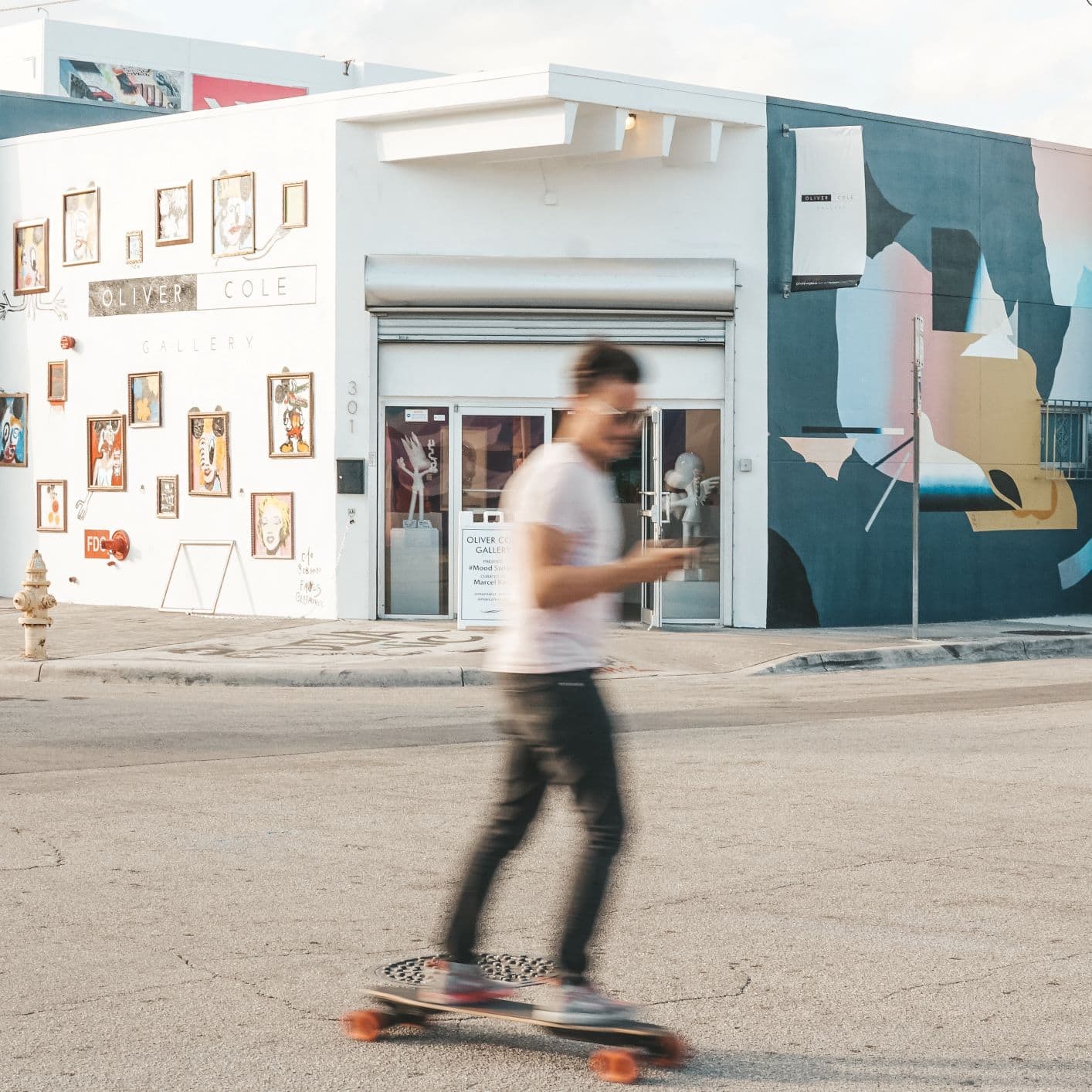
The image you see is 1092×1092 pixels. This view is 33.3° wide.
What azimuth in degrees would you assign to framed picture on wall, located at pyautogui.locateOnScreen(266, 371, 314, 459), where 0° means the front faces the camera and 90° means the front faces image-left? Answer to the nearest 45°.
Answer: approximately 45°

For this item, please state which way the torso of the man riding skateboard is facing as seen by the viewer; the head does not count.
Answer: to the viewer's right

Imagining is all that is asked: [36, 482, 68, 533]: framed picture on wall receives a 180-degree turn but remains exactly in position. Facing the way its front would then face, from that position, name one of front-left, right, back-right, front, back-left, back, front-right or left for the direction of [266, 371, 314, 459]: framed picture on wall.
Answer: right

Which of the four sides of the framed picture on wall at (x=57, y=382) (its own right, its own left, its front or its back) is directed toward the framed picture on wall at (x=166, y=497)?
left

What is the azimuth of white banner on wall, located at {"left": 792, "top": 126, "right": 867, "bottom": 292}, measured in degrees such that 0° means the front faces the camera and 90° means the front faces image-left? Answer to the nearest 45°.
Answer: approximately 0°

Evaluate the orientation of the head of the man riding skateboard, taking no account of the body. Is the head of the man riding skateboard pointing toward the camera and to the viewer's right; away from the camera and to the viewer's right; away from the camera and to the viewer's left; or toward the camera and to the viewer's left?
toward the camera and to the viewer's right

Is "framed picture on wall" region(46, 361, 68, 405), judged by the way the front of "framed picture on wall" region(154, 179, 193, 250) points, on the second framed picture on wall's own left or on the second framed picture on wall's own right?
on the second framed picture on wall's own right

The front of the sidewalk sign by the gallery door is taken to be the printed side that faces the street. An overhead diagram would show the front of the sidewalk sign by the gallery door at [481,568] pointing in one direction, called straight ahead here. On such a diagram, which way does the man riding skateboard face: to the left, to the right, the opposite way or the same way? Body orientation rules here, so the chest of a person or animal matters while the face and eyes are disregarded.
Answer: to the left

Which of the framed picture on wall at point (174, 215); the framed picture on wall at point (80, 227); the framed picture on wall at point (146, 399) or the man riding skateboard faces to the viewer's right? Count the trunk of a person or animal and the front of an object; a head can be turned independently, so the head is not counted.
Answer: the man riding skateboard
